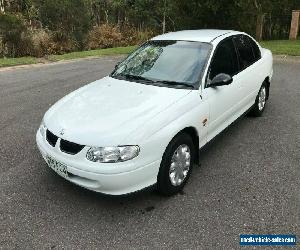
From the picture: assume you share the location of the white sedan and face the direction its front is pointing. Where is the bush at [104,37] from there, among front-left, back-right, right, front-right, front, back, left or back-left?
back-right

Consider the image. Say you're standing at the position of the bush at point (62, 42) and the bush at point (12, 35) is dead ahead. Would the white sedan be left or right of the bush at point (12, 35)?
left

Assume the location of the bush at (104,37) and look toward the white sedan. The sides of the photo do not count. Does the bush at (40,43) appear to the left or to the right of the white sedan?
right

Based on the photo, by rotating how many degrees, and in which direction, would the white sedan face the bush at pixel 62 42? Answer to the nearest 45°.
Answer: approximately 135° to its right

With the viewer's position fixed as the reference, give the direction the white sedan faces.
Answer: facing the viewer and to the left of the viewer

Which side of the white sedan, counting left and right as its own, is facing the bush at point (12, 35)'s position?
right

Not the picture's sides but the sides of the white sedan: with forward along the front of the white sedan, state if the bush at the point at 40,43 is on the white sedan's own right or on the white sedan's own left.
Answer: on the white sedan's own right
